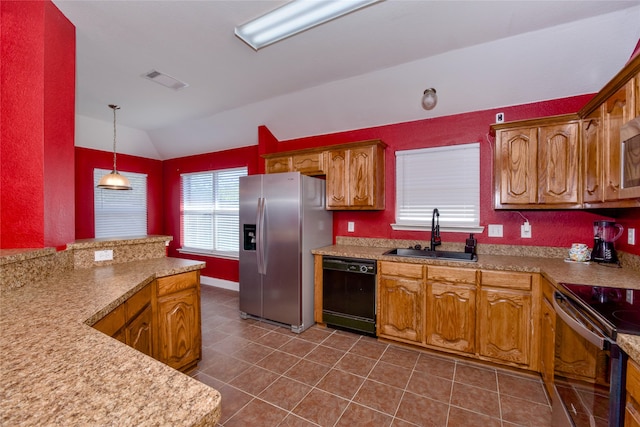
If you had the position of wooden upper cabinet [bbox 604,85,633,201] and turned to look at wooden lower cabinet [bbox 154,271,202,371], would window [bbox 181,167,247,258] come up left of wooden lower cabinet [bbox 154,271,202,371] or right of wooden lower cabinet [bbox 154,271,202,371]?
right

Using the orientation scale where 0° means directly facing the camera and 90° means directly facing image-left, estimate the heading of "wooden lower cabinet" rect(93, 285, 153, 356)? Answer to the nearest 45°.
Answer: approximately 315°

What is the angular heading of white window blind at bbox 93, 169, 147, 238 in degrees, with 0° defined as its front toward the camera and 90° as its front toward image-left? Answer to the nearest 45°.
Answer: approximately 315°

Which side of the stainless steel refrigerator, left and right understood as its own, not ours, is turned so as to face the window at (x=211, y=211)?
right

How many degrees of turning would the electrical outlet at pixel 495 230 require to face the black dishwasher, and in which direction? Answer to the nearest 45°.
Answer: approximately 45° to its right

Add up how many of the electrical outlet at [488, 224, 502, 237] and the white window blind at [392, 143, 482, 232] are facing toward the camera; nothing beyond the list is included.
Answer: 2

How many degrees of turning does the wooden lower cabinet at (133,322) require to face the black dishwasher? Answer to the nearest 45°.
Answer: approximately 45° to its left

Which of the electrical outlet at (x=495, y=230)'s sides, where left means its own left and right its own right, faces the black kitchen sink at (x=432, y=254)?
right
